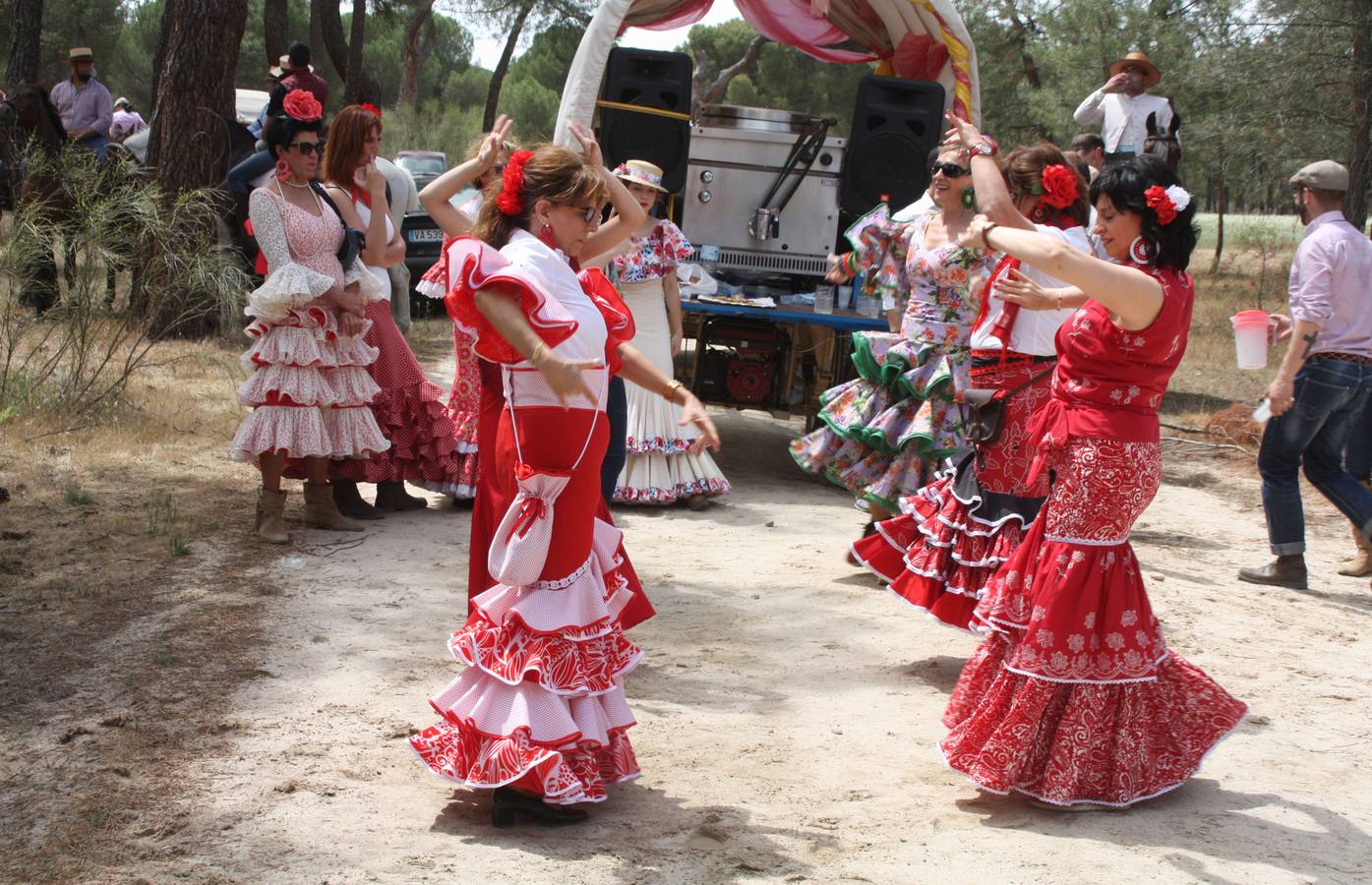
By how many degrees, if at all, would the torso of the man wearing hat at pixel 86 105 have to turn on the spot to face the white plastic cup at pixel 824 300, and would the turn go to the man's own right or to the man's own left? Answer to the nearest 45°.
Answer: approximately 90° to the man's own left

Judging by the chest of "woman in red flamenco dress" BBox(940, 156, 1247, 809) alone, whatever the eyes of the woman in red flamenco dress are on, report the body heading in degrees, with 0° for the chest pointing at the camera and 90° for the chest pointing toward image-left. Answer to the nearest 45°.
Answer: approximately 90°

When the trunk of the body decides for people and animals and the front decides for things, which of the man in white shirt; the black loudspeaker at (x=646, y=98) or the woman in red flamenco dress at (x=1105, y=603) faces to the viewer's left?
the woman in red flamenco dress

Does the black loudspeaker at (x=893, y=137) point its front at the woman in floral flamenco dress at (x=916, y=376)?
yes

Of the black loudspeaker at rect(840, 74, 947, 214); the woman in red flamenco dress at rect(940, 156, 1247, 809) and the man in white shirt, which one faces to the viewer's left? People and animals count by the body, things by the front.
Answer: the woman in red flamenco dress

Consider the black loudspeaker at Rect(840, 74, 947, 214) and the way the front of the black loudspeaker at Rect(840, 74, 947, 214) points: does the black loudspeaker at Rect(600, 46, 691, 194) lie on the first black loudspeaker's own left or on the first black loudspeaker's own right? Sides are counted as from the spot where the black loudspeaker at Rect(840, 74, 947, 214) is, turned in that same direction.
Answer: on the first black loudspeaker's own right

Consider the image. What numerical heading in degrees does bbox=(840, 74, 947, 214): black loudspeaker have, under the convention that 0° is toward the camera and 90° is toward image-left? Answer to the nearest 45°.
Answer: approximately 0°

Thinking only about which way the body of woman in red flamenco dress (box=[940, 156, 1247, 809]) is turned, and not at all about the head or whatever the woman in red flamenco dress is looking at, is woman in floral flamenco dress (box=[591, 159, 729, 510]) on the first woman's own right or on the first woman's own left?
on the first woman's own right

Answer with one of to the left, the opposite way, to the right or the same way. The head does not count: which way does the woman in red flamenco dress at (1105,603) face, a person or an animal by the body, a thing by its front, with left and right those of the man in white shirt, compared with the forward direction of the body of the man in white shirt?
to the right

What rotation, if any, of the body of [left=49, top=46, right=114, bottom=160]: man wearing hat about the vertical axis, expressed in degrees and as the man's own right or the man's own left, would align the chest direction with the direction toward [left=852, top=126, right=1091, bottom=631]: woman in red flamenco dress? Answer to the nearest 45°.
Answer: approximately 45° to the man's own left

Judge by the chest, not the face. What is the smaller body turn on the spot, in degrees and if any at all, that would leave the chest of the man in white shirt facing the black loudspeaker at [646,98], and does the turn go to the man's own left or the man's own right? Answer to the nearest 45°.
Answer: approximately 45° to the man's own right

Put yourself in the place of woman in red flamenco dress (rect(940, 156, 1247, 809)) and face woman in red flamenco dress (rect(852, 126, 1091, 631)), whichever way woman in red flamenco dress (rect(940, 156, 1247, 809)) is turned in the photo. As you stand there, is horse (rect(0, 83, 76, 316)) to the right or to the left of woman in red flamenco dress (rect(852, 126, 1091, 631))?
left
